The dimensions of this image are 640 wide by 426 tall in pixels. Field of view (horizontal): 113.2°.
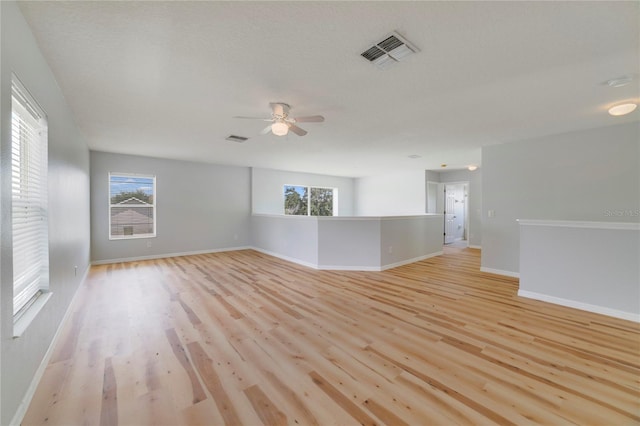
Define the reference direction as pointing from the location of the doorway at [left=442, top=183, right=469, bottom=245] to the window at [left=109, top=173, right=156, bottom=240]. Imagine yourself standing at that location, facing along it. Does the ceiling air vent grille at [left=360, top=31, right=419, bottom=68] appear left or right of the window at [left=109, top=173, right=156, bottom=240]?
left

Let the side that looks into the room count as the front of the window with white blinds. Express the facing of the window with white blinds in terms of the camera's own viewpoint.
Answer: facing to the right of the viewer

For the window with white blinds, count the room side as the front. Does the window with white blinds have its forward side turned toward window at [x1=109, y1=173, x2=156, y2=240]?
no

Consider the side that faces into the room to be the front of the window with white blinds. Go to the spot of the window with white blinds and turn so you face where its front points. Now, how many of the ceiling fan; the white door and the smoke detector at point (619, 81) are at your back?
0

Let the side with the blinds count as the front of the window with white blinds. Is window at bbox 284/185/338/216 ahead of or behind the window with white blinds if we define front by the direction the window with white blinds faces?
ahead

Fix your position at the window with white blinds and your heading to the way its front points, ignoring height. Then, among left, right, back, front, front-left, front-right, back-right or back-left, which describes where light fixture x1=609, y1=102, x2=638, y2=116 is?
front-right

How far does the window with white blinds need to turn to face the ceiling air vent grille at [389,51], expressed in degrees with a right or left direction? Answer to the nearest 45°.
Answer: approximately 45° to its right

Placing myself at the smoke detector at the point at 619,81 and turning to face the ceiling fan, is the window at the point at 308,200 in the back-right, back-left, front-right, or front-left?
front-right

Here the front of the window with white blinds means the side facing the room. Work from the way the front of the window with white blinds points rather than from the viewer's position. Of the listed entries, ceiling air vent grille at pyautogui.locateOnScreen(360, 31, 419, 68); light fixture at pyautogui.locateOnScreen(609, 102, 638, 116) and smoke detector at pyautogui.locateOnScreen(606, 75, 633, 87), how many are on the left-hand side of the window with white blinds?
0

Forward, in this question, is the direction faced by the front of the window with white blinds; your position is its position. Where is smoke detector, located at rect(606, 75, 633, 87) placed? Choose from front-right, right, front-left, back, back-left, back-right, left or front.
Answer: front-right

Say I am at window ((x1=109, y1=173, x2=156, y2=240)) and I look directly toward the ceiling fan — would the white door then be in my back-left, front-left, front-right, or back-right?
front-left

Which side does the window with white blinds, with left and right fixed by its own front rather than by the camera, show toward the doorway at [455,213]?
front
